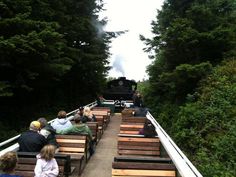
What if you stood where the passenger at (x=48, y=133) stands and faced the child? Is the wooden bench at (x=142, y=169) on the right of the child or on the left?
left

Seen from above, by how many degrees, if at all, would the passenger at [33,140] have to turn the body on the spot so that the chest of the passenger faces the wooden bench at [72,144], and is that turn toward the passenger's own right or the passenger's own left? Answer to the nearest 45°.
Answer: approximately 45° to the passenger's own right

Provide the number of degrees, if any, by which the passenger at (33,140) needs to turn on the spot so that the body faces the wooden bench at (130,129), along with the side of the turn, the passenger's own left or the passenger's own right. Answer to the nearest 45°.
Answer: approximately 45° to the passenger's own right

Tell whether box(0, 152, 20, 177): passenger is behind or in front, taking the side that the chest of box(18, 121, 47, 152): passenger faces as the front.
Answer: behind

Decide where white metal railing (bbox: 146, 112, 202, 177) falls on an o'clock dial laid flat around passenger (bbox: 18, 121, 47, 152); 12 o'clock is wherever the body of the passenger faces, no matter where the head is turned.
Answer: The white metal railing is roughly at 4 o'clock from the passenger.

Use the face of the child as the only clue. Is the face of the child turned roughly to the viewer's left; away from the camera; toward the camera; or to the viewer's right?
away from the camera

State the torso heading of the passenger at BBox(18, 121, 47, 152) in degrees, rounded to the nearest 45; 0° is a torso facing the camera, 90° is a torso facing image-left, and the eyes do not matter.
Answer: approximately 180°

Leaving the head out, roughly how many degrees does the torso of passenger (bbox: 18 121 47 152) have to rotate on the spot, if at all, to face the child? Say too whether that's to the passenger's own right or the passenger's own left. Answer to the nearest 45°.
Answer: approximately 180°
